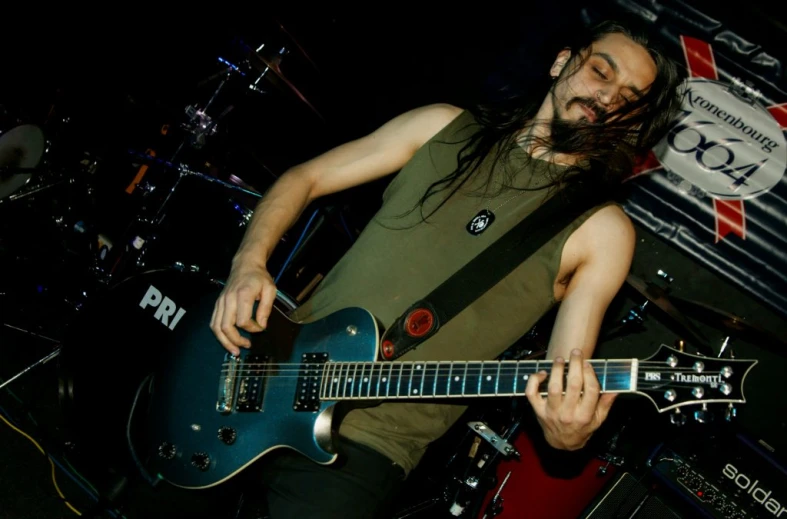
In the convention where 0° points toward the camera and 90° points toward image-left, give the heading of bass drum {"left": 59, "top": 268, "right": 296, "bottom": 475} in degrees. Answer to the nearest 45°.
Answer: approximately 0°

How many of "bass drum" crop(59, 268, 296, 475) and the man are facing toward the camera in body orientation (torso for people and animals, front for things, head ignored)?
2

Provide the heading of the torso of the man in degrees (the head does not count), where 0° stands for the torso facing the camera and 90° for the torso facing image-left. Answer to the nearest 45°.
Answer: approximately 0°

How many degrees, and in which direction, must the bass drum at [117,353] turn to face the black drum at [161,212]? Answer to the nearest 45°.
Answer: approximately 180°

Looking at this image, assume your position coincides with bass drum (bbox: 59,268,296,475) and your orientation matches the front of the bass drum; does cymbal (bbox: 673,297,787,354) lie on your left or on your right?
on your left

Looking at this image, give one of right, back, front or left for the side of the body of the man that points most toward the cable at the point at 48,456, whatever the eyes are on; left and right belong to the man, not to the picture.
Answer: right
